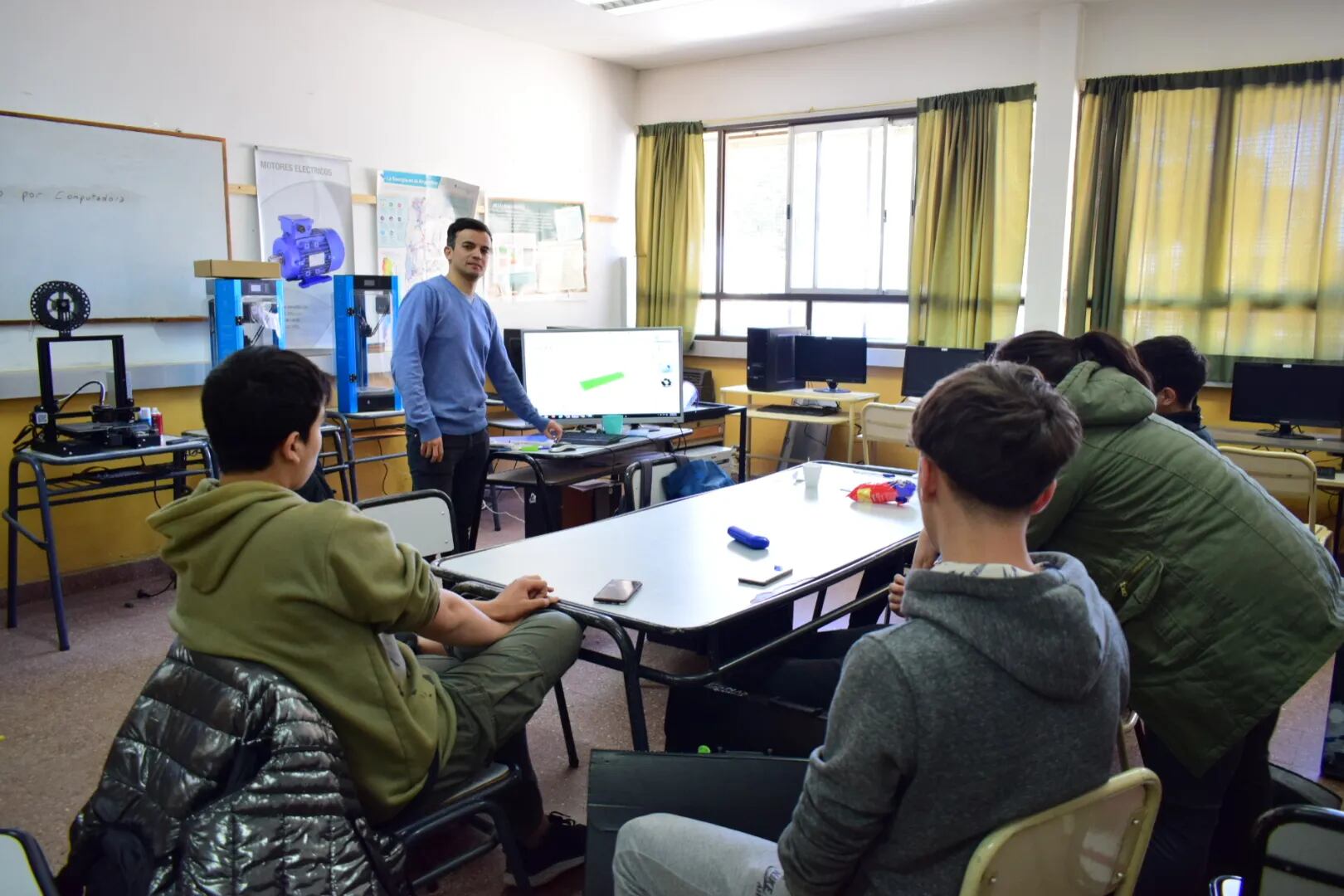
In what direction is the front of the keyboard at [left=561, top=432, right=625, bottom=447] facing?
toward the camera

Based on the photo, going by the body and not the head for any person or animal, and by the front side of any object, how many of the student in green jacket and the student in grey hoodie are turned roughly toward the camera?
0

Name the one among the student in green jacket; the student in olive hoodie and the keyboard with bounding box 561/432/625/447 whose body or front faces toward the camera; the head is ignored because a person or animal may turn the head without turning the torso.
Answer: the keyboard

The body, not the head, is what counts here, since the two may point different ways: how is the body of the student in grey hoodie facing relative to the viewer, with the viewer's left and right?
facing away from the viewer and to the left of the viewer

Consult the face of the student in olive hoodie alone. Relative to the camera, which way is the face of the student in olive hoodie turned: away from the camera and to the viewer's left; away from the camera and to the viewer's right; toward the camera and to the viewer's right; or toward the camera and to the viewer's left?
away from the camera and to the viewer's right

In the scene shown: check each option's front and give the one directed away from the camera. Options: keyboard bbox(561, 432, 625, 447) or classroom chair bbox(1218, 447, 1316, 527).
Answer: the classroom chair

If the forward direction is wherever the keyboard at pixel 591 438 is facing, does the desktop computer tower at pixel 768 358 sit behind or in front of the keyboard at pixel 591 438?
behind

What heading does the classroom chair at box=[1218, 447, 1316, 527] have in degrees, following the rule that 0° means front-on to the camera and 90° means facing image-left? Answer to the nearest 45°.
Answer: approximately 180°

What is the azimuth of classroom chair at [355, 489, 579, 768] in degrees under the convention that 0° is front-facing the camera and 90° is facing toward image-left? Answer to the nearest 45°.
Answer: approximately 315°

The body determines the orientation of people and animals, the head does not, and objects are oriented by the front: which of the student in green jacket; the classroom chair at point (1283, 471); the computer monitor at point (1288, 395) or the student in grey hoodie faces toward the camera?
the computer monitor

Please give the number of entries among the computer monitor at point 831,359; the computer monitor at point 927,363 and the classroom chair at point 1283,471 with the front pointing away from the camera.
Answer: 1

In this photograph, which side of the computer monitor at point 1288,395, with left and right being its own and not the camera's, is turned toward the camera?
front

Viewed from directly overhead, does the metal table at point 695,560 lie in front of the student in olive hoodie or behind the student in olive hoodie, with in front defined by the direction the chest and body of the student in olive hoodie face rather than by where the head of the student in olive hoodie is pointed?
in front

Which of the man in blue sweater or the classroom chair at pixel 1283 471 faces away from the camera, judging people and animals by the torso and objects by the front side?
the classroom chair

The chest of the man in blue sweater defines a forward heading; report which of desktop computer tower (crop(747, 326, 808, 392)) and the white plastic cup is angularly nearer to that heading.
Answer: the white plastic cup
